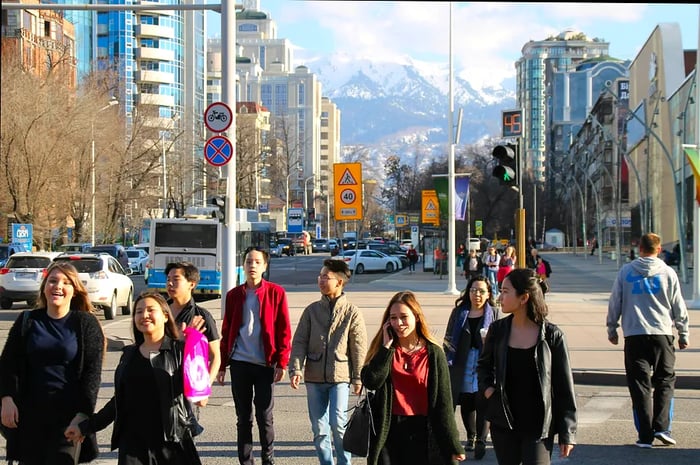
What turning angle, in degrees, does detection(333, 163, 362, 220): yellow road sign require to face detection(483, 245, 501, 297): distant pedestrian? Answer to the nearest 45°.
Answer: approximately 135° to its left

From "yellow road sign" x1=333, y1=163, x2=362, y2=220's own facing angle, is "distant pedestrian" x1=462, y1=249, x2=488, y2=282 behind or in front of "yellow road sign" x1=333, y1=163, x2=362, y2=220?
behind

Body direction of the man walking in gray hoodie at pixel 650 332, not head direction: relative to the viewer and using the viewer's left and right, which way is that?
facing away from the viewer

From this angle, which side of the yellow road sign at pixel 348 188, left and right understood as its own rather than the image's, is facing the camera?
front

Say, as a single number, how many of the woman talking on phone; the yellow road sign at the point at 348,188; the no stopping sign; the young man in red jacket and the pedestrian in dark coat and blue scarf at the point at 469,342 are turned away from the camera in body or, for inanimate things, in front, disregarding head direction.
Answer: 0

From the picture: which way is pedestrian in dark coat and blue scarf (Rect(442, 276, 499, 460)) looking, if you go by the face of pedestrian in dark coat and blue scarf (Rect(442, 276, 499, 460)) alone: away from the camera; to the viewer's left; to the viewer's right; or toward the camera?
toward the camera

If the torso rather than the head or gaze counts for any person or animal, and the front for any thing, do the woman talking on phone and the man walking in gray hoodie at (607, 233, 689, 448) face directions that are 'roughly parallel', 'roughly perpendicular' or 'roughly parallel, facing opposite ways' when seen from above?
roughly parallel, facing opposite ways

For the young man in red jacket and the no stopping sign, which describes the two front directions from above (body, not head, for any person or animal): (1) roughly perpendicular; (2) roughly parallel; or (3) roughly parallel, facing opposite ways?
roughly parallel

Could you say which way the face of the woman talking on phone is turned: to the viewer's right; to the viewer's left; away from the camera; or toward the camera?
toward the camera

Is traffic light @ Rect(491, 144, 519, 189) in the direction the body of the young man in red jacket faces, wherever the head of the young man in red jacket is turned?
no

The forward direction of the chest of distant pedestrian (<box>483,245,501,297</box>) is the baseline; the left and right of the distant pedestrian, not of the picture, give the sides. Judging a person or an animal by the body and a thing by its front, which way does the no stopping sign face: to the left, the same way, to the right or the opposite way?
the same way

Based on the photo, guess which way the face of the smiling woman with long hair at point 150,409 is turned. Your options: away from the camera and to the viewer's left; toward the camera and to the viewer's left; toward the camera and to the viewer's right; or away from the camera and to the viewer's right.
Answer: toward the camera and to the viewer's left

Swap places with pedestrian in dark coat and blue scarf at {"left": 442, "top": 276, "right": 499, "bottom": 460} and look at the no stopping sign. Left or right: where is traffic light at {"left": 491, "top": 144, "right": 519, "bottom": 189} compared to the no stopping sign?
right

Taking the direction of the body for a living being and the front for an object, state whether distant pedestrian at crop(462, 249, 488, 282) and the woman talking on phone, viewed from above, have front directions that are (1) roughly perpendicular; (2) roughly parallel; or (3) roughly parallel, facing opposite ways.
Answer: roughly parallel

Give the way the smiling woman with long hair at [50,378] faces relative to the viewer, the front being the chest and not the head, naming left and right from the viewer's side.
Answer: facing the viewer
